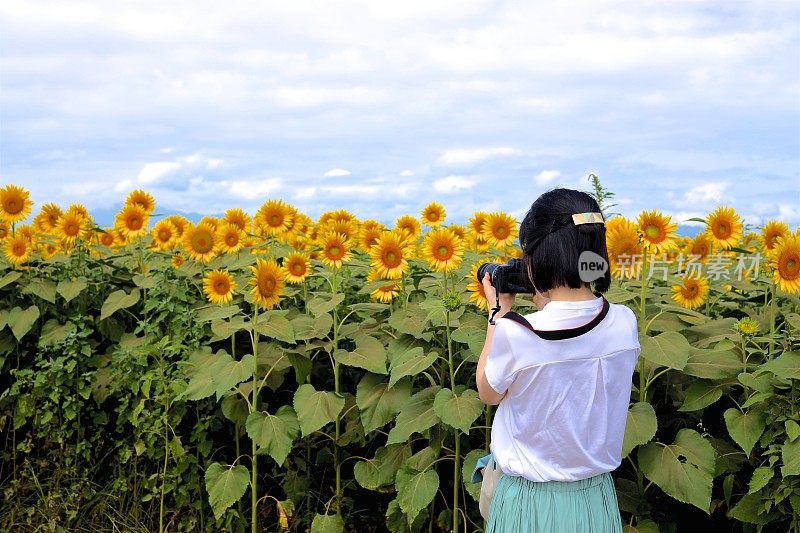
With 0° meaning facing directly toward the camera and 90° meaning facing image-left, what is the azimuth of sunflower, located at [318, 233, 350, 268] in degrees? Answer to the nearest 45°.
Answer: approximately 0°

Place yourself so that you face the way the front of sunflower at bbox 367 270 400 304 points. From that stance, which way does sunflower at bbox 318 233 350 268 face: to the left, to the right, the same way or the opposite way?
the same way

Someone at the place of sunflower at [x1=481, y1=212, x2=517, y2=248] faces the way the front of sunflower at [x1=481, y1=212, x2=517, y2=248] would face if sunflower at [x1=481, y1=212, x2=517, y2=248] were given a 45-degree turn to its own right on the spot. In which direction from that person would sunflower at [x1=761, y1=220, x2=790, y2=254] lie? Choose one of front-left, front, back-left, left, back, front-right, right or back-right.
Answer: back-left

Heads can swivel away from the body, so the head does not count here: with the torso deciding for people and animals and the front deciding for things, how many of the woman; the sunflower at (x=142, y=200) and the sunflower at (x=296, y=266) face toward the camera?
2

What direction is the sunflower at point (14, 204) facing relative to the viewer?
toward the camera

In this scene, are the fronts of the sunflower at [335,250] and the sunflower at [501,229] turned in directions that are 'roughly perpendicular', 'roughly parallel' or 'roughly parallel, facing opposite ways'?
roughly parallel

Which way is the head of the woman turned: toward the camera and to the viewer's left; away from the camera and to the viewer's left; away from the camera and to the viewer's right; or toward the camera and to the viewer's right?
away from the camera and to the viewer's left

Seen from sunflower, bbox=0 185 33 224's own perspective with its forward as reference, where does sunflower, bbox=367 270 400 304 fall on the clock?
sunflower, bbox=367 270 400 304 is roughly at 11 o'clock from sunflower, bbox=0 185 33 224.

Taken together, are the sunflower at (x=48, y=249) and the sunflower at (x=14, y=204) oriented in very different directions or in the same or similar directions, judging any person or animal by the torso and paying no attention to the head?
same or similar directions

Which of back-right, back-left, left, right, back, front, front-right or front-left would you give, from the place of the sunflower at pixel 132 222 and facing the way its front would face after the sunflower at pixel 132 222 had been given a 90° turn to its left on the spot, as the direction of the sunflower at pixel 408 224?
front-right

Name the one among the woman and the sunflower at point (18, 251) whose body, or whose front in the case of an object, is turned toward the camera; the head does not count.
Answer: the sunflower

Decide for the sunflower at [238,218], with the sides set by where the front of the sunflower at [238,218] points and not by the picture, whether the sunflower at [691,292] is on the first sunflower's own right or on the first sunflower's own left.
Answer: on the first sunflower's own left

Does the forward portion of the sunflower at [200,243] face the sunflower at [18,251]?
no

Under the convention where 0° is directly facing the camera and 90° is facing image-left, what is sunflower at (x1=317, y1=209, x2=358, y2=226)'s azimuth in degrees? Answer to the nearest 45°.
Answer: approximately 0°

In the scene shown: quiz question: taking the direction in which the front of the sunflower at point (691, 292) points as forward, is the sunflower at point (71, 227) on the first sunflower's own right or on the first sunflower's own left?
on the first sunflower's own right

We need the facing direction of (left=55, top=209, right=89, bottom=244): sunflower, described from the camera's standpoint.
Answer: facing the viewer

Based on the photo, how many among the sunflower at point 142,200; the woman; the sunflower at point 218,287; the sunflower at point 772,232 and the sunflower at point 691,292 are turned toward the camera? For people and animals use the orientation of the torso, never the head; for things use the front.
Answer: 4

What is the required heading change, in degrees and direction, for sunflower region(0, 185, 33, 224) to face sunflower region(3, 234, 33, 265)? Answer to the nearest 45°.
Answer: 0° — it already faces it
